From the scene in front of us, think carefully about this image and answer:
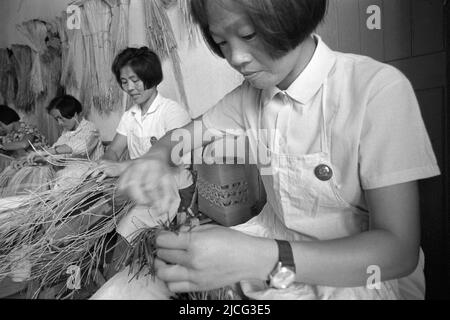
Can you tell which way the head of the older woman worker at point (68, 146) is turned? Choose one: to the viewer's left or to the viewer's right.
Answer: to the viewer's left

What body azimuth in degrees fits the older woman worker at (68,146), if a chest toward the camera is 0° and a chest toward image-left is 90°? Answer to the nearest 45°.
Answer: approximately 45°
